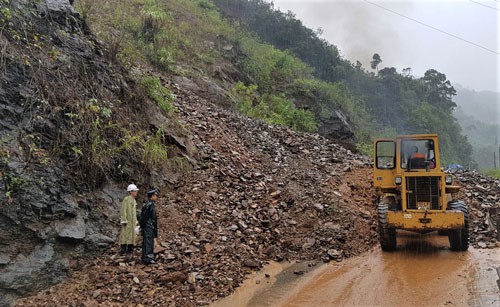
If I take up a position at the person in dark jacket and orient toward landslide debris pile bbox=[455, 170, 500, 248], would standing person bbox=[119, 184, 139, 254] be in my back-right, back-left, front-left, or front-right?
back-left

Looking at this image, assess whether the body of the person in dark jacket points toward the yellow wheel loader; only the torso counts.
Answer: yes

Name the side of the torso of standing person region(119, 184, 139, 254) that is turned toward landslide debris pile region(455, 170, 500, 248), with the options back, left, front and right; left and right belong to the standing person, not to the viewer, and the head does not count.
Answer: front

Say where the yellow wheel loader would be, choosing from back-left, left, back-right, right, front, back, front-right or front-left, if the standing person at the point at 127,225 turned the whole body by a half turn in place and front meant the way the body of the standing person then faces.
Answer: back

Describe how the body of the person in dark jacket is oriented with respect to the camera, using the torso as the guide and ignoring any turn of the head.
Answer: to the viewer's right

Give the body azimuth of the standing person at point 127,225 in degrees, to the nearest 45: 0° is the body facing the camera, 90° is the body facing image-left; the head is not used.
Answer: approximately 270°

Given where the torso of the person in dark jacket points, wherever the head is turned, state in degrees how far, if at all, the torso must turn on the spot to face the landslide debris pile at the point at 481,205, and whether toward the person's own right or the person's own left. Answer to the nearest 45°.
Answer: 0° — they already face it
